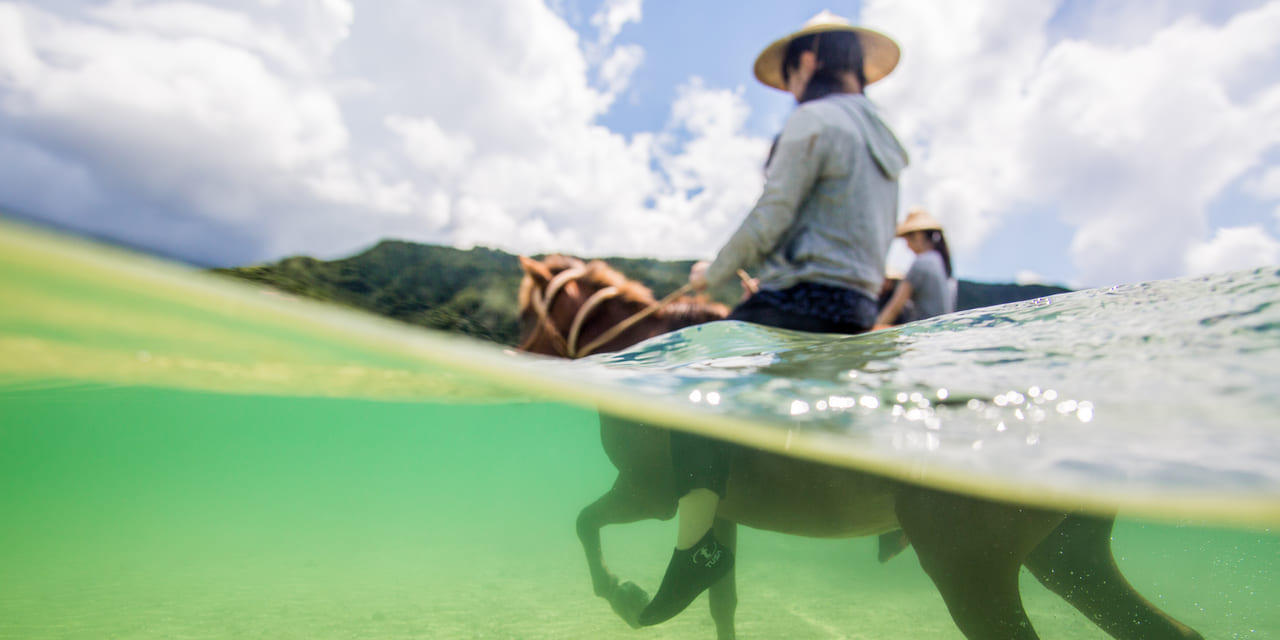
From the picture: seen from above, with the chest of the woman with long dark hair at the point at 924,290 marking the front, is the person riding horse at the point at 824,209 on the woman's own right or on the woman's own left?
on the woman's own left

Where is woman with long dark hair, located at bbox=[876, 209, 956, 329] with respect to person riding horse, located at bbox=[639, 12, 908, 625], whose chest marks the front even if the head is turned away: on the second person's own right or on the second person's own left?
on the second person's own right

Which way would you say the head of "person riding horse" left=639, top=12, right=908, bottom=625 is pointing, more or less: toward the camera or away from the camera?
away from the camera

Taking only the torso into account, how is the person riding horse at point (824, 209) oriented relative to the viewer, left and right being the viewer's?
facing away from the viewer and to the left of the viewer

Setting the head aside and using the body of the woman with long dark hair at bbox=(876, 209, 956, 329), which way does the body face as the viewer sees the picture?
to the viewer's left

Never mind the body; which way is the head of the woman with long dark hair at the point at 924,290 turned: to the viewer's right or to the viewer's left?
to the viewer's left
